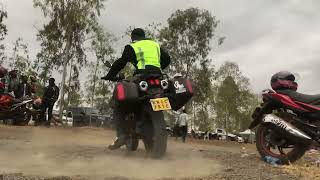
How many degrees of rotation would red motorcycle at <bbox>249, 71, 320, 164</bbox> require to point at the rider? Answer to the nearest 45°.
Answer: approximately 180°

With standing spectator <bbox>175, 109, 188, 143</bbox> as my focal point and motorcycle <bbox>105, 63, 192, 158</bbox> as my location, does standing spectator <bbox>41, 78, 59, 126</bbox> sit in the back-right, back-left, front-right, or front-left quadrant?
front-left

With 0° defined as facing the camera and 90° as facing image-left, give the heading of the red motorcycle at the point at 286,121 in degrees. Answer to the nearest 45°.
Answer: approximately 270°
